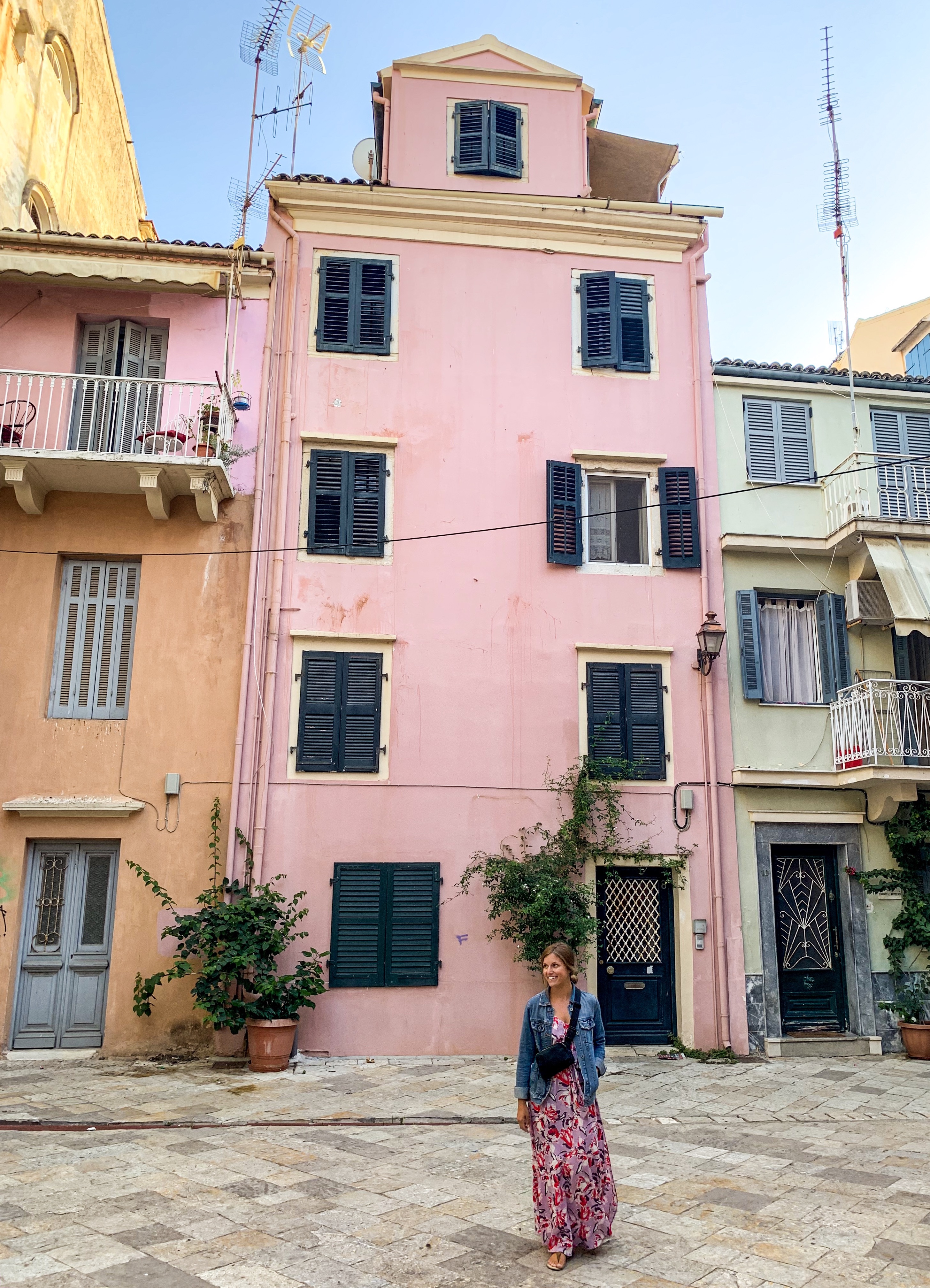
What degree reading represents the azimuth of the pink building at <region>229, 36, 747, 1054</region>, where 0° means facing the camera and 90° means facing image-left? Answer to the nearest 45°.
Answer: approximately 0°

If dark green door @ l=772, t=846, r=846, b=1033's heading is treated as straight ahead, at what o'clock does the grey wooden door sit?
The grey wooden door is roughly at 2 o'clock from the dark green door.

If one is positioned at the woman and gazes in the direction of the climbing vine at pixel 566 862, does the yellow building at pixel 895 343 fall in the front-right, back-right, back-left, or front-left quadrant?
front-right

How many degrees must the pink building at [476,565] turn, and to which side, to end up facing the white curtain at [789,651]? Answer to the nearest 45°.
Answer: approximately 90° to its left

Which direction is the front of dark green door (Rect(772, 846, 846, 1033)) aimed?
toward the camera

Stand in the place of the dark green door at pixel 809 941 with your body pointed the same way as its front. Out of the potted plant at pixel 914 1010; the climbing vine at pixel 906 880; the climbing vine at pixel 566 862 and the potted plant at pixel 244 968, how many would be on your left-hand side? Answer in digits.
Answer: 2

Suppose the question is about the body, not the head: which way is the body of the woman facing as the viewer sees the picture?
toward the camera

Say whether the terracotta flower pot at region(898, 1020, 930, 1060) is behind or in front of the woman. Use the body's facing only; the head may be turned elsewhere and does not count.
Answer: behind

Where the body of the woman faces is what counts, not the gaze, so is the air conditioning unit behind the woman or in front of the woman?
behind
